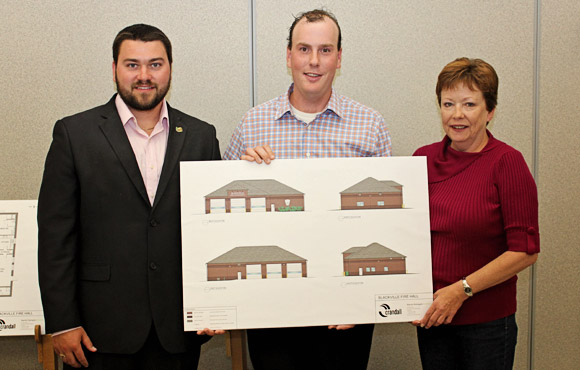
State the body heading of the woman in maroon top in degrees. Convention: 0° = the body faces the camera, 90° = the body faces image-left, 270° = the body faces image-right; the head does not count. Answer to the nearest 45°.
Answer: approximately 45°

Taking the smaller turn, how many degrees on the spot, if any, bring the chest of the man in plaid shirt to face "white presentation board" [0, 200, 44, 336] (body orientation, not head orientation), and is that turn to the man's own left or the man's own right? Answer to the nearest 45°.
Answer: approximately 90° to the man's own right

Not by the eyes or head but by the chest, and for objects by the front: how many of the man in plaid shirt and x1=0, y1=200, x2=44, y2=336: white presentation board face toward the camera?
2

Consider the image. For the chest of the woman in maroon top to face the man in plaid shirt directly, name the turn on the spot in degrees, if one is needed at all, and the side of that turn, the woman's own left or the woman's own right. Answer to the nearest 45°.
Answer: approximately 45° to the woman's own right

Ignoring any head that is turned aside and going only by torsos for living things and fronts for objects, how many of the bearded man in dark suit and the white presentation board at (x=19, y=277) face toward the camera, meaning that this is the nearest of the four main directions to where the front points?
2
